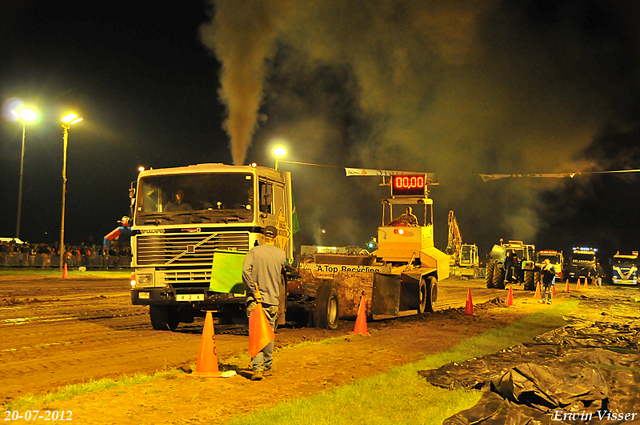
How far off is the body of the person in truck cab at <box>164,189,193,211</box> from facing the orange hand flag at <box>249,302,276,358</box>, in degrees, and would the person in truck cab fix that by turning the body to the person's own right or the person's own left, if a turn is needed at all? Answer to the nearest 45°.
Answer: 0° — they already face it

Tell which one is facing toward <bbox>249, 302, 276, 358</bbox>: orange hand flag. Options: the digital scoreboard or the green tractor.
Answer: the digital scoreboard

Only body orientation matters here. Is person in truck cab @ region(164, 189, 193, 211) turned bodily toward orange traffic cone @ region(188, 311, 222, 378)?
yes

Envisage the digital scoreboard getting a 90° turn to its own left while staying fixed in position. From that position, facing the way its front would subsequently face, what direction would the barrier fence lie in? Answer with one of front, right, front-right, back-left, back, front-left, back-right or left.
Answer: back-left

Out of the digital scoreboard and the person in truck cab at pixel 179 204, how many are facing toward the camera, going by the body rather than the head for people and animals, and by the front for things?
2

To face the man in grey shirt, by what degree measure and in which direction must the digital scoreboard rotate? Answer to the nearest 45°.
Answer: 0° — it already faces them

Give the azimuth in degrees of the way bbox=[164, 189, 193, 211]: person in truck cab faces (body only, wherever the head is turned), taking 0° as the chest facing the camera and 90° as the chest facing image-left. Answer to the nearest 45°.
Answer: approximately 0°

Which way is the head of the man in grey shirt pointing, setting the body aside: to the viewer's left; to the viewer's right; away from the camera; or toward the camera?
away from the camera

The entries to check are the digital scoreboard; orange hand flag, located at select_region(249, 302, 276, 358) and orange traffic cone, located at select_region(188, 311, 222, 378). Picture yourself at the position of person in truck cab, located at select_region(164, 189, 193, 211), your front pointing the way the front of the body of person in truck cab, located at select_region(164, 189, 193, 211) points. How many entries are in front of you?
2

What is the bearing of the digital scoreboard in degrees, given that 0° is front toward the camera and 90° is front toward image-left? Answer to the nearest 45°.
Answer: approximately 0°

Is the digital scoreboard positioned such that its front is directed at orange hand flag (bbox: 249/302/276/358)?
yes

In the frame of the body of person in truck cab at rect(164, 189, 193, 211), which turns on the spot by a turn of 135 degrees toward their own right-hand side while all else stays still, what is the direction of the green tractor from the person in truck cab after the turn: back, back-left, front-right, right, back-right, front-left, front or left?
right
